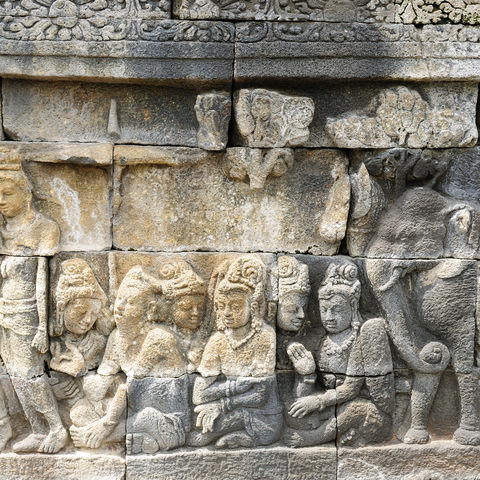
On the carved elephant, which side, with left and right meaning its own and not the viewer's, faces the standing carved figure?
front

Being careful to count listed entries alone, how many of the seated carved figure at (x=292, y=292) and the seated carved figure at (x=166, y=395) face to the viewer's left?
0

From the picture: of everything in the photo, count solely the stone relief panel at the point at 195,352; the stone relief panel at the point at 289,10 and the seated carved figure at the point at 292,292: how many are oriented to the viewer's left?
0

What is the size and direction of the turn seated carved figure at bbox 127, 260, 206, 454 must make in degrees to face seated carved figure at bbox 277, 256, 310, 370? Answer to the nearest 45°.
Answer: approximately 45° to its left

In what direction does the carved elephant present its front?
to the viewer's left

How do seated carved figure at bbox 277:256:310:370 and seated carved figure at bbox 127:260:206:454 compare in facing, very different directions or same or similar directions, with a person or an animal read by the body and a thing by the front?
same or similar directions

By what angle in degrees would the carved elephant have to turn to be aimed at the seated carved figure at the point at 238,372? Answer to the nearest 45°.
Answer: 0° — it already faces it

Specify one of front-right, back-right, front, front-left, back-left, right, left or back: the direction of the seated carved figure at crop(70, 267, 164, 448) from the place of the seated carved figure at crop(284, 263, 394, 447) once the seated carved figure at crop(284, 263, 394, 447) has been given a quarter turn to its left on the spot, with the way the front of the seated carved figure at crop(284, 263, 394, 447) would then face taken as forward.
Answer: back-right

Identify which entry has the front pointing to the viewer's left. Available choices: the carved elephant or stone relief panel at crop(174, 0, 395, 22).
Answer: the carved elephant

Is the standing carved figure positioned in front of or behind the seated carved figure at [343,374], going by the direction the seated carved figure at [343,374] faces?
in front

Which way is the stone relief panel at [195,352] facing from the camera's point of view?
toward the camera

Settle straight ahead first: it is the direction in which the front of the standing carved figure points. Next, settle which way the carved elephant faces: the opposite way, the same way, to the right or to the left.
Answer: to the right

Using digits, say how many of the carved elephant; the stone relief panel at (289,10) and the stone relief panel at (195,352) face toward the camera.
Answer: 2

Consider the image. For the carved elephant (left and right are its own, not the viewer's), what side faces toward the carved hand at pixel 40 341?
front
